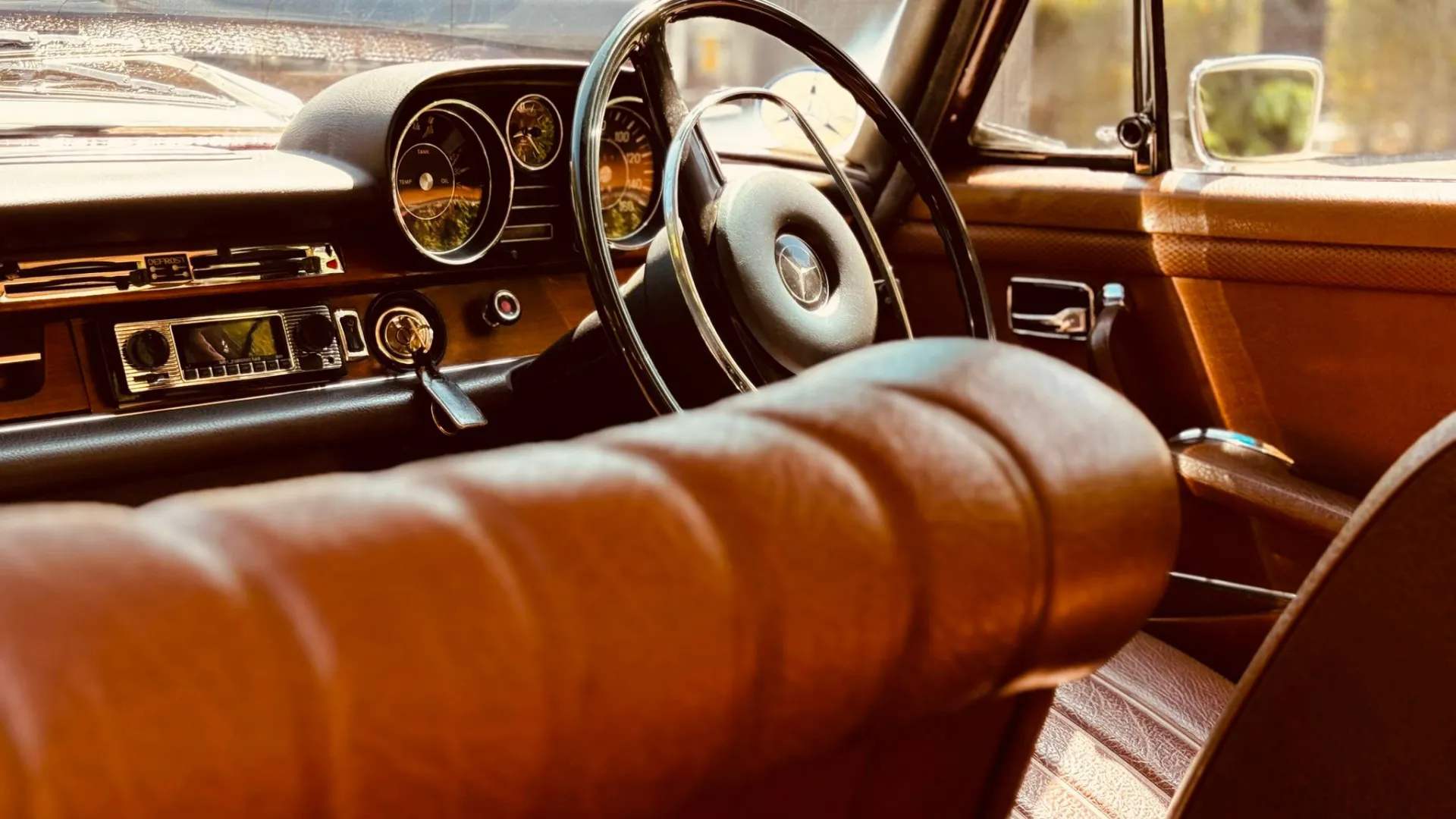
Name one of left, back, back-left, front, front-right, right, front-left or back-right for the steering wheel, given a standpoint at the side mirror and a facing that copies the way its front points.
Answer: front-right

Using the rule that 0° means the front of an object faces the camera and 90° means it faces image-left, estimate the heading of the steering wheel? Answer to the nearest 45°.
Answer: approximately 315°

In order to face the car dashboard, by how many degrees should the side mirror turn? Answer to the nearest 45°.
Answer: approximately 45° to its right

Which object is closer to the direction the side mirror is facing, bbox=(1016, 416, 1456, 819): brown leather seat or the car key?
the brown leather seat

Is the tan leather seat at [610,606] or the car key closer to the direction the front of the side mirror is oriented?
the tan leather seat

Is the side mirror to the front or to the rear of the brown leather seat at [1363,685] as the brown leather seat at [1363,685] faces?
to the front

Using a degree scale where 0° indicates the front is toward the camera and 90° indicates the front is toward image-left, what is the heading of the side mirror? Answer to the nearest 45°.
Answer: approximately 0°

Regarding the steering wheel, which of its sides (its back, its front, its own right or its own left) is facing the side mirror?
left

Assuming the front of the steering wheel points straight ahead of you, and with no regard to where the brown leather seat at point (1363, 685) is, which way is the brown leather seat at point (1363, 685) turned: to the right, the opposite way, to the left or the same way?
the opposite way

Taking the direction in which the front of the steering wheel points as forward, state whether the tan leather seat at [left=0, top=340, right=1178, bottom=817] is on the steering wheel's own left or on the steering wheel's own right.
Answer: on the steering wheel's own right

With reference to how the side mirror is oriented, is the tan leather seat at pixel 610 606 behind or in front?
in front

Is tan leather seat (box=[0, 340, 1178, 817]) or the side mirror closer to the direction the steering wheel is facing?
the tan leather seat

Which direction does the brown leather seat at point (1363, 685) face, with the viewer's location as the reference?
facing away from the viewer and to the left of the viewer

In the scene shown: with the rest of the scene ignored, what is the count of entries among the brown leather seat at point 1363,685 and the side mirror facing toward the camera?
1
